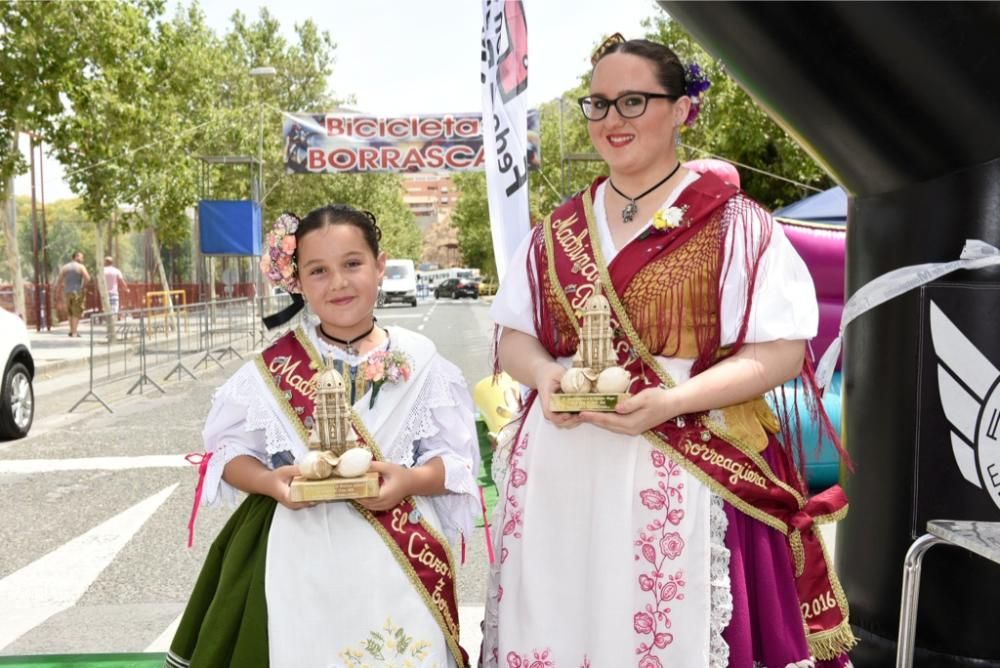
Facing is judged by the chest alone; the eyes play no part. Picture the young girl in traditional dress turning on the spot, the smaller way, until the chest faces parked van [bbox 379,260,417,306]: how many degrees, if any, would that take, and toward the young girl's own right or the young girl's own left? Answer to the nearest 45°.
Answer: approximately 180°

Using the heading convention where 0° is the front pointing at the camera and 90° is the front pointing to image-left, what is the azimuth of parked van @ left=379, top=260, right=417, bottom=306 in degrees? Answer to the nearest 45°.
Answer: approximately 0°

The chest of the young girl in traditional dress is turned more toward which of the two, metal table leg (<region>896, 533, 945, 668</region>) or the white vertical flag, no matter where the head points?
the metal table leg

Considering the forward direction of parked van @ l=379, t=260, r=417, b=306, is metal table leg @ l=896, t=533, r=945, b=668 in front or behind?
in front

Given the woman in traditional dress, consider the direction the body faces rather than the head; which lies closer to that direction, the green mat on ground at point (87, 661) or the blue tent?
the green mat on ground

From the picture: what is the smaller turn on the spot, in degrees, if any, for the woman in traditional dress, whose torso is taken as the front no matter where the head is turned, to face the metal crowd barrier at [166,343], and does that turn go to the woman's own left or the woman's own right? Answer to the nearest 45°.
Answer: approximately 90° to the woman's own right

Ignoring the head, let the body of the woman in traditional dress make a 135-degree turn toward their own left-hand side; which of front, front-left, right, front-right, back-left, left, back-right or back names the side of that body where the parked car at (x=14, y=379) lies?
back-left

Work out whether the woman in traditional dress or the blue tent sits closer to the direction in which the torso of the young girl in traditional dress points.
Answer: the woman in traditional dress

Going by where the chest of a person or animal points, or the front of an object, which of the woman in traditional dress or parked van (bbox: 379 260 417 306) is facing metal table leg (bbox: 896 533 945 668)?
the parked van

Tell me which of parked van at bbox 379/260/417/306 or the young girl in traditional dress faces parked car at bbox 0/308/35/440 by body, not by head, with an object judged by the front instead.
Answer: parked van at bbox 379/260/417/306

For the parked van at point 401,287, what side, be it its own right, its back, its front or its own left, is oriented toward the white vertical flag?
front

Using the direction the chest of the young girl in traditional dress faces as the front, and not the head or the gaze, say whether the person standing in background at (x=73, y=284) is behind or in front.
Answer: behind
